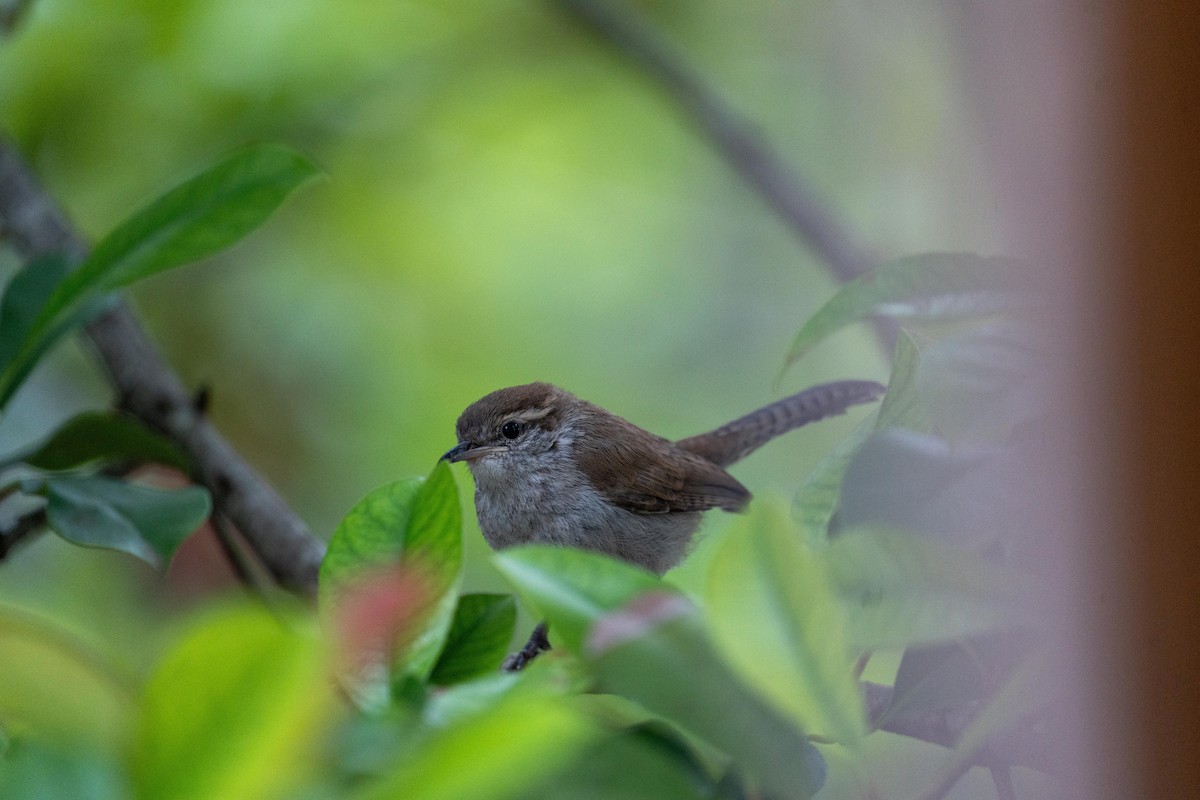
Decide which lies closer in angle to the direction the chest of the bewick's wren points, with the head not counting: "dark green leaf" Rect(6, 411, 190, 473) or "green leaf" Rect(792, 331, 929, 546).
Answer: the dark green leaf

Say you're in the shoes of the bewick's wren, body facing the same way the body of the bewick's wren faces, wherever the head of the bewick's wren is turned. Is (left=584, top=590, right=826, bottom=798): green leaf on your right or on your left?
on your left

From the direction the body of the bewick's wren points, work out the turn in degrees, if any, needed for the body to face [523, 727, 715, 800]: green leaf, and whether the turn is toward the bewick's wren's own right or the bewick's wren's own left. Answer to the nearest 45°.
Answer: approximately 90° to the bewick's wren's own left

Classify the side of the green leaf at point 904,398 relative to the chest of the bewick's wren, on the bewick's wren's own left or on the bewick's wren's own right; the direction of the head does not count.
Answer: on the bewick's wren's own left

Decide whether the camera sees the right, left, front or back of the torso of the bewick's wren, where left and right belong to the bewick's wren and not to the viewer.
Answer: left

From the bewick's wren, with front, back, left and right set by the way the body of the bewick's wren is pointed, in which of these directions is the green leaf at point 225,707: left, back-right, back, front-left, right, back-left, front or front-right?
left

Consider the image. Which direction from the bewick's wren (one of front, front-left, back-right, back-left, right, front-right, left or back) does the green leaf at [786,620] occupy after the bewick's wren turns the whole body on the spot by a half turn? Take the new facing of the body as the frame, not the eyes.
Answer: right
